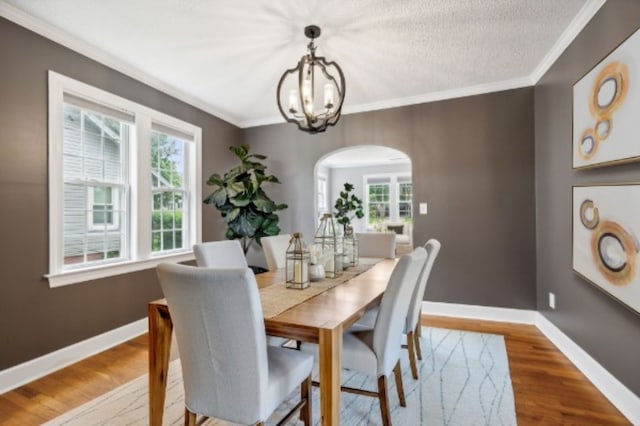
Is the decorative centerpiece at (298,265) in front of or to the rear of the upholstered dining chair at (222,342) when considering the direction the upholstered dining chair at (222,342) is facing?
in front

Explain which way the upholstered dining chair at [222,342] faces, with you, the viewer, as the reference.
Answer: facing away from the viewer and to the right of the viewer

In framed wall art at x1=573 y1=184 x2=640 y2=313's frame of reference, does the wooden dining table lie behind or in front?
in front

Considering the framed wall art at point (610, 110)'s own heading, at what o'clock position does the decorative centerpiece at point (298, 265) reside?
The decorative centerpiece is roughly at 12 o'clock from the framed wall art.

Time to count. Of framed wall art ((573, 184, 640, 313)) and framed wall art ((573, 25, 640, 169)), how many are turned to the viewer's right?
0

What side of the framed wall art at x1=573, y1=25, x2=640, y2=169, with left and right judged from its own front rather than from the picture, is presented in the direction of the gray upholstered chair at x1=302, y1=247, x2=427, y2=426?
front

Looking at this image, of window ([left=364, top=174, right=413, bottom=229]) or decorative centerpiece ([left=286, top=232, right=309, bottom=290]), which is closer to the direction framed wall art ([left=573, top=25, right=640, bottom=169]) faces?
the decorative centerpiece

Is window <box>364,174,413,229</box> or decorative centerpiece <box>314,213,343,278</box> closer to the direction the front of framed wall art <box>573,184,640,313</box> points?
the decorative centerpiece

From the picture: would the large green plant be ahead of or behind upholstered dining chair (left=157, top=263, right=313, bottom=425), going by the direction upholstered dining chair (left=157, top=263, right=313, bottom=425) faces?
ahead
